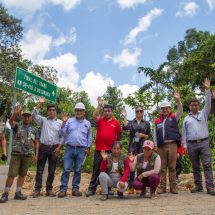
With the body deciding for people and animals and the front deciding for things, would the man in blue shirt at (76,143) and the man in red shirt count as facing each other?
no

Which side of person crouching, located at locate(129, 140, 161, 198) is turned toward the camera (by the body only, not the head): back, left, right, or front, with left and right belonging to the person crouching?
front

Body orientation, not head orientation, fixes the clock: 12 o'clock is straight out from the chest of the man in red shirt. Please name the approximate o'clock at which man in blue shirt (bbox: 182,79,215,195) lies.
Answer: The man in blue shirt is roughly at 9 o'clock from the man in red shirt.

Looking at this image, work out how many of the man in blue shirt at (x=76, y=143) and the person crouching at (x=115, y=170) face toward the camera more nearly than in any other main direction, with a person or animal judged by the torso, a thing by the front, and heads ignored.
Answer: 2

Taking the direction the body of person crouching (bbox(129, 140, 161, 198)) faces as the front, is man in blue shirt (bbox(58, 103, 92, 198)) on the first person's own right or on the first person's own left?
on the first person's own right

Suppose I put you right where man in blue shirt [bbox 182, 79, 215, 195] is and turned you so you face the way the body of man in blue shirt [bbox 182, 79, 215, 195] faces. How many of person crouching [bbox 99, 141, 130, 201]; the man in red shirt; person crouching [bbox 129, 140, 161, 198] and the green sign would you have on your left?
0

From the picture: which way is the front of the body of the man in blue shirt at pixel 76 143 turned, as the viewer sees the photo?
toward the camera

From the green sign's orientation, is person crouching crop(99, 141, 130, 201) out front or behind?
out front

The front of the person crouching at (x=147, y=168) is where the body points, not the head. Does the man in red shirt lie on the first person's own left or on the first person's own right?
on the first person's own right

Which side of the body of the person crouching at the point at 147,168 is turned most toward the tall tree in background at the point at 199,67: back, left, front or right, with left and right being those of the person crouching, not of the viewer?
back

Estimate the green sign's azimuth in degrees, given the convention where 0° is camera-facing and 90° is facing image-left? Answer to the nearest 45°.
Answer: approximately 315°

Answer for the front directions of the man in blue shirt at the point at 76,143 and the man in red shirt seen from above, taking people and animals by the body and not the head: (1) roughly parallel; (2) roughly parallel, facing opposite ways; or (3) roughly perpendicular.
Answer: roughly parallel

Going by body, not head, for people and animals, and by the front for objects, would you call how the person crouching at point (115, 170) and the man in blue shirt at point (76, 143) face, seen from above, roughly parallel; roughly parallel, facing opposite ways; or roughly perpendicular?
roughly parallel

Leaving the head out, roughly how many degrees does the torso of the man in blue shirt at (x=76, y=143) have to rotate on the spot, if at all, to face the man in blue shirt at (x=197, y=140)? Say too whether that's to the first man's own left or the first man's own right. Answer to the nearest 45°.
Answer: approximately 90° to the first man's own left

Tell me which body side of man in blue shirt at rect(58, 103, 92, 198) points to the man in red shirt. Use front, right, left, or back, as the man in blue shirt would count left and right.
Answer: left
